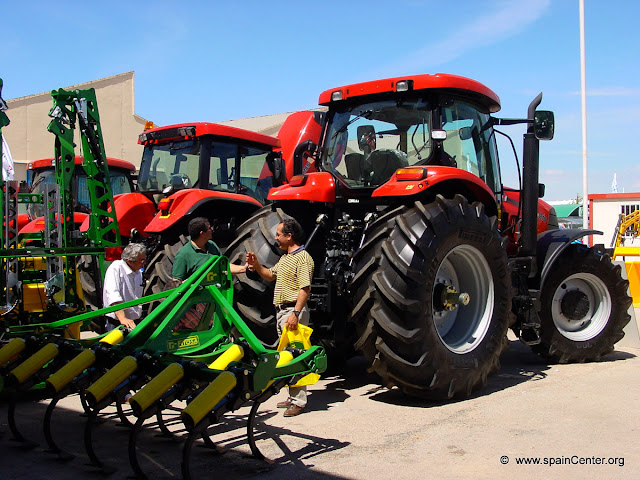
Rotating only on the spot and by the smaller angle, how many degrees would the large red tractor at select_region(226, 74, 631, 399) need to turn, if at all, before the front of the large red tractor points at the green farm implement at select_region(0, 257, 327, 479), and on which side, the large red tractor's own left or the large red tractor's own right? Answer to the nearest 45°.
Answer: approximately 180°

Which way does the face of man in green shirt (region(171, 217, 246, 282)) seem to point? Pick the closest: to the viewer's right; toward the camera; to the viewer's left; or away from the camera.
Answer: to the viewer's right

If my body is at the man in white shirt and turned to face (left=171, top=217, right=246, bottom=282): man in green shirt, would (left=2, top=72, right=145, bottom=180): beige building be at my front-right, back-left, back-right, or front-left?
back-left

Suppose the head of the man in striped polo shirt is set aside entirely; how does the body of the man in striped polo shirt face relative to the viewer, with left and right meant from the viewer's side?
facing to the left of the viewer

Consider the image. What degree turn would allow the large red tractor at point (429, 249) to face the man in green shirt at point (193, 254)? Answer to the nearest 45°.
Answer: approximately 135° to its left

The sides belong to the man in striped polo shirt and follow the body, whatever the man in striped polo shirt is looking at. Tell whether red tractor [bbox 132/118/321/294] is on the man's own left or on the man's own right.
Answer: on the man's own right

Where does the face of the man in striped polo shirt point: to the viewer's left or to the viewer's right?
to the viewer's left

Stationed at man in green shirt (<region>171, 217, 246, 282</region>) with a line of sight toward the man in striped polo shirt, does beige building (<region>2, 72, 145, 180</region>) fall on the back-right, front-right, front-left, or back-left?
back-left
